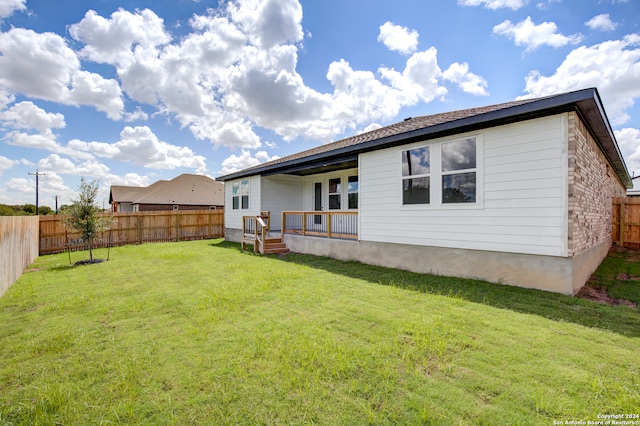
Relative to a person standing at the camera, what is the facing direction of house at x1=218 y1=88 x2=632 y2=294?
facing away from the viewer and to the right of the viewer

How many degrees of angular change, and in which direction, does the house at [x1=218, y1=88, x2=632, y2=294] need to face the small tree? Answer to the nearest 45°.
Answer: approximately 135° to its left

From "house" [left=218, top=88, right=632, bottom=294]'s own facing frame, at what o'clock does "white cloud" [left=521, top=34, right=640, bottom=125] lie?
The white cloud is roughly at 12 o'clock from the house.

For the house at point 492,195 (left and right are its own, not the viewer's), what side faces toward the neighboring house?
left

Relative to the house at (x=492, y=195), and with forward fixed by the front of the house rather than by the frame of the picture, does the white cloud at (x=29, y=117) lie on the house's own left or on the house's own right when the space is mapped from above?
on the house's own left

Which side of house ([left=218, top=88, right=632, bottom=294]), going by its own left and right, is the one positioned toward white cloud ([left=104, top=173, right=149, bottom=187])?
left

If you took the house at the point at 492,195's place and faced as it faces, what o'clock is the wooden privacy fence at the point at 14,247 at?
The wooden privacy fence is roughly at 7 o'clock from the house.

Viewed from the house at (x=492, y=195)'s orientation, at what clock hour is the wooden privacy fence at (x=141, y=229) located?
The wooden privacy fence is roughly at 8 o'clock from the house.
